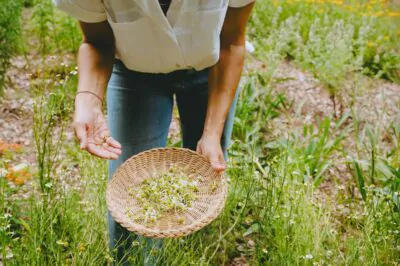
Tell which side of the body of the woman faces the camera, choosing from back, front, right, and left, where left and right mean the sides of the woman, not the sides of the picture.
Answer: front

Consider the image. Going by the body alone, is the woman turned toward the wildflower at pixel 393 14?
no
